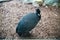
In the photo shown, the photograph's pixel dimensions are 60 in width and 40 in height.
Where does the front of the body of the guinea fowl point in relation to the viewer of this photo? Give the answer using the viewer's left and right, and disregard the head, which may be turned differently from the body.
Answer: facing away from the viewer and to the right of the viewer
